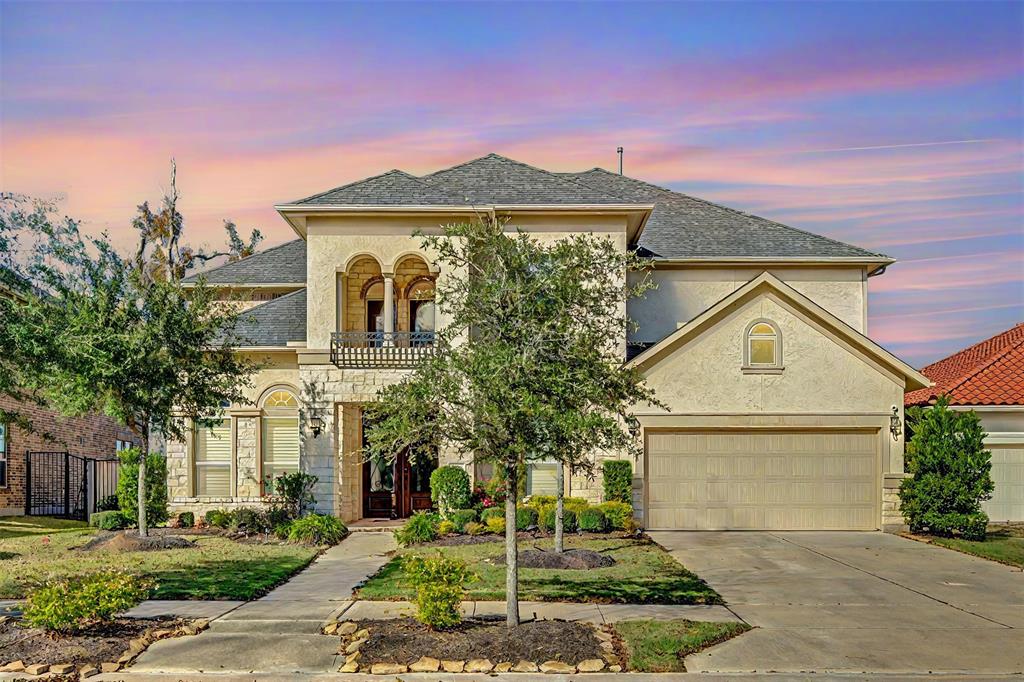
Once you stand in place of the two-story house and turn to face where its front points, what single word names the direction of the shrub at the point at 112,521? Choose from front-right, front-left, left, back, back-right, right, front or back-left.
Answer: right

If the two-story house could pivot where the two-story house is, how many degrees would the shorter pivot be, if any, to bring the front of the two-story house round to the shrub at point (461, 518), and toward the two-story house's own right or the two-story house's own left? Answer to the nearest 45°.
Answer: approximately 45° to the two-story house's own right

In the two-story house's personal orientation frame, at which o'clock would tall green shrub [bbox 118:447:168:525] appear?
The tall green shrub is roughly at 3 o'clock from the two-story house.

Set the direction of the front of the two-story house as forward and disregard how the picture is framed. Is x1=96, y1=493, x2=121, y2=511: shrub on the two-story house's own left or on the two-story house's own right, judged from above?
on the two-story house's own right

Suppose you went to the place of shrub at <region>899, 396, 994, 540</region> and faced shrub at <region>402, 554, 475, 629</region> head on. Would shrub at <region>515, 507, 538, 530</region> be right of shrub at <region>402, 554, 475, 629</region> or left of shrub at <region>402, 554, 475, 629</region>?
right

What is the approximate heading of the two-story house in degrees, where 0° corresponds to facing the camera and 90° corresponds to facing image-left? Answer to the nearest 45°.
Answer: approximately 0°

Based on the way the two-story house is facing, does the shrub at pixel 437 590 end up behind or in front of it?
in front

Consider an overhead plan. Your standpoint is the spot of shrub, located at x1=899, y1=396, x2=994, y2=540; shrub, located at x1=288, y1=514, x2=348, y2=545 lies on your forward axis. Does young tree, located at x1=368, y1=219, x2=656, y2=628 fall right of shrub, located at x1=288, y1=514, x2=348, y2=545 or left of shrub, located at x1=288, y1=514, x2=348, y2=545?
left

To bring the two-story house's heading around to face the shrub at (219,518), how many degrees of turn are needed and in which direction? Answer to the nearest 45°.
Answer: approximately 90° to its right

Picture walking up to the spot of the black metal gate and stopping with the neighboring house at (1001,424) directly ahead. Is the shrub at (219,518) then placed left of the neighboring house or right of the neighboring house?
right

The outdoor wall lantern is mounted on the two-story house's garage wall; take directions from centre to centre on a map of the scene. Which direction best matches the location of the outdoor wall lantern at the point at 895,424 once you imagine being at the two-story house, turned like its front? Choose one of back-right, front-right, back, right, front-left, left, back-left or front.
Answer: left
